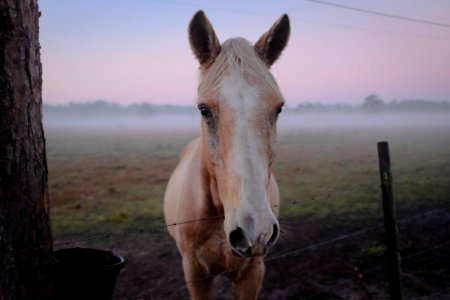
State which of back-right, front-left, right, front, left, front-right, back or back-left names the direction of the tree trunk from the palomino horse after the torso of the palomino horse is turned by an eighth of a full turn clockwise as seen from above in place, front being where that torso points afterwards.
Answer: front

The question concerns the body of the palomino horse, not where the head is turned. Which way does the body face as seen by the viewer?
toward the camera

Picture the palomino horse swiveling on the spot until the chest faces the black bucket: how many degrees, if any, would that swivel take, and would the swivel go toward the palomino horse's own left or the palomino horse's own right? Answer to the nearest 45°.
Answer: approximately 45° to the palomino horse's own right

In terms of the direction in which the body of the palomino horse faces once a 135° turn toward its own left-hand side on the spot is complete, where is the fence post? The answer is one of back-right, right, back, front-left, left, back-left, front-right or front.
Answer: front
